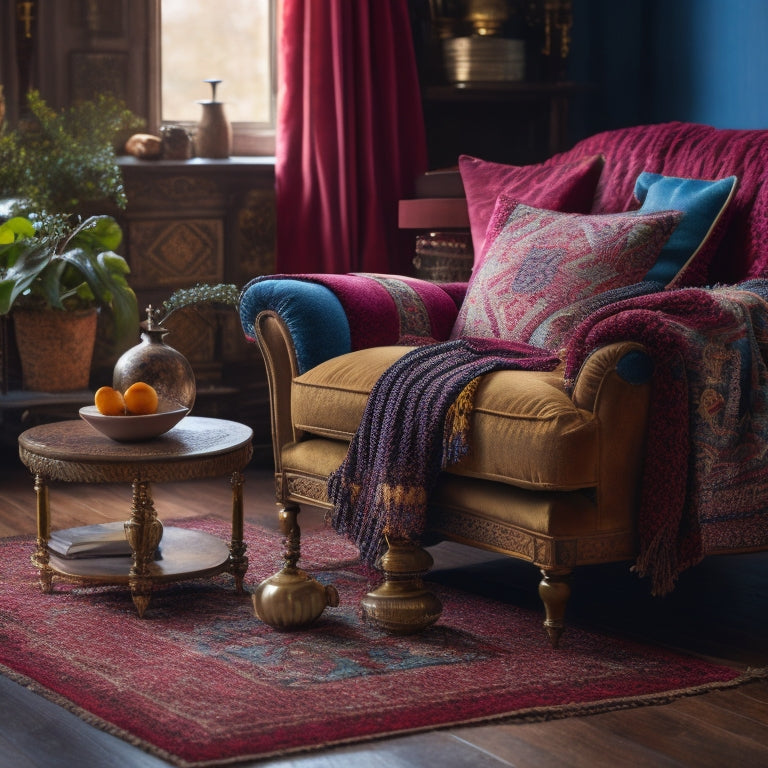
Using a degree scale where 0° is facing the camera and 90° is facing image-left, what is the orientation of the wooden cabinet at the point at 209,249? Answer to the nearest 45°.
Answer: approximately 0°

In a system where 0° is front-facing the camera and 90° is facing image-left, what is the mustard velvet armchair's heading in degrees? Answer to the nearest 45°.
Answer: approximately 45°

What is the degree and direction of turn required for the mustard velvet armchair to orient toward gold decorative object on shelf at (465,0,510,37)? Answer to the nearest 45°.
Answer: approximately 135° to its right

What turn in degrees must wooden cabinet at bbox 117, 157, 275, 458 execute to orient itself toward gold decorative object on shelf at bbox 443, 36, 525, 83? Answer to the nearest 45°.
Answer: approximately 90° to its left

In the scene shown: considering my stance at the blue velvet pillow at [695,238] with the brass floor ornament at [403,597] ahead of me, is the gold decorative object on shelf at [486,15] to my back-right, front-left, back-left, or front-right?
back-right

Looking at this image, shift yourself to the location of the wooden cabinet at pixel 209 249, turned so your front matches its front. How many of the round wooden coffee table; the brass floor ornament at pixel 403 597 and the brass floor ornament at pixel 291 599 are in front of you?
3

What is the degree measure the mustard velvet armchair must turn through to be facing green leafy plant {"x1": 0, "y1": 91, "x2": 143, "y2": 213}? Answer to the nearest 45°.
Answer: approximately 90° to its right

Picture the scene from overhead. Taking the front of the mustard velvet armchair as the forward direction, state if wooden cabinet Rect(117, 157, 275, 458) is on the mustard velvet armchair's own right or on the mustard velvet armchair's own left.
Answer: on the mustard velvet armchair's own right

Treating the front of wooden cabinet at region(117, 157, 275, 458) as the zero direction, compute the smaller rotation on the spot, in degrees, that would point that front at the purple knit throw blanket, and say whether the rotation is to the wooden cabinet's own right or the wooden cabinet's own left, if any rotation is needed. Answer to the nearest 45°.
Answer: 0° — it already faces it
